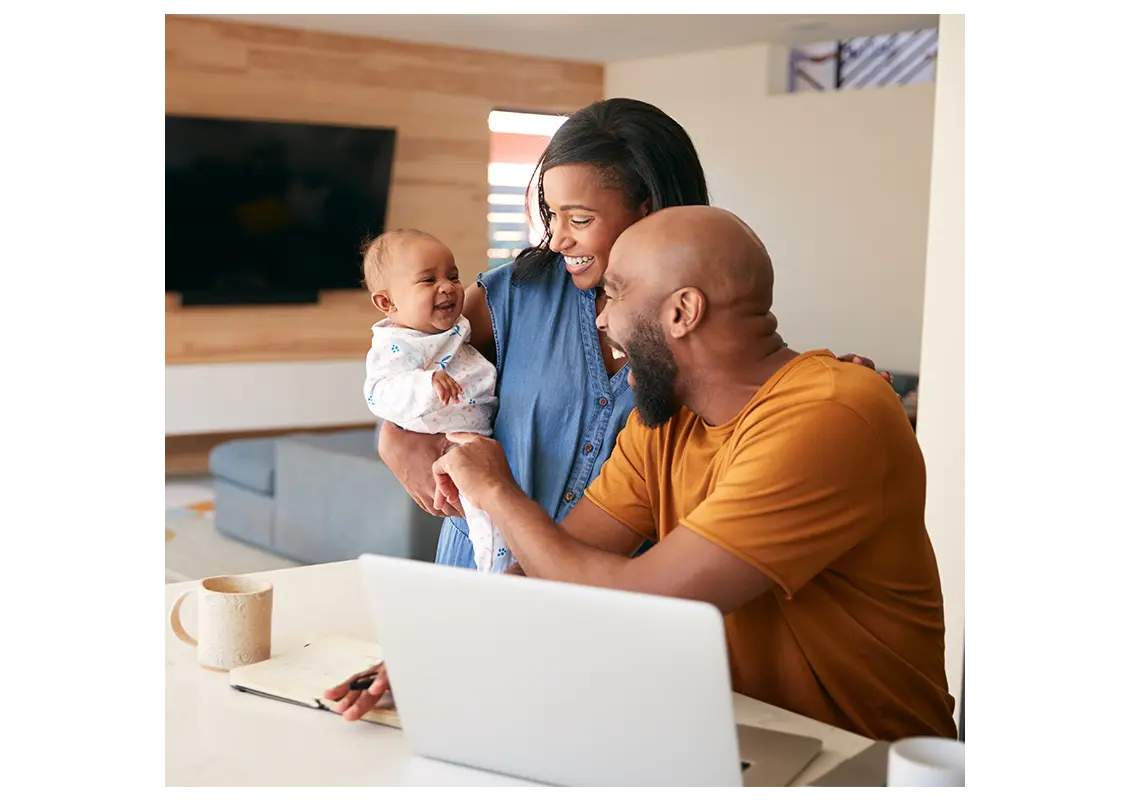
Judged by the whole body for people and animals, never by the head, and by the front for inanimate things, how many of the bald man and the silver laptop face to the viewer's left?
1

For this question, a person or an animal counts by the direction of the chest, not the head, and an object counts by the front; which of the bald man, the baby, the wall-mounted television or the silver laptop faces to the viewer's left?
the bald man

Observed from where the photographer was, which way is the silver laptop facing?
facing away from the viewer and to the right of the viewer

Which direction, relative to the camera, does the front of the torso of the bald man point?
to the viewer's left

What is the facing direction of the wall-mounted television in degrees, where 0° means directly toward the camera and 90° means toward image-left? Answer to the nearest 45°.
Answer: approximately 315°
